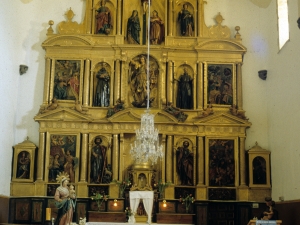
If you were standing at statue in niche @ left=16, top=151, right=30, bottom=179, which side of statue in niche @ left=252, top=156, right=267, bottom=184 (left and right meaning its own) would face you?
right

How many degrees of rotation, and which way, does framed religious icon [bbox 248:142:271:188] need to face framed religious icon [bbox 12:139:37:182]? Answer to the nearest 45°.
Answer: approximately 90° to its right

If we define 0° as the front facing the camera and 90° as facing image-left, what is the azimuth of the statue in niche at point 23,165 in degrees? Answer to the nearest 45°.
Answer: approximately 0°

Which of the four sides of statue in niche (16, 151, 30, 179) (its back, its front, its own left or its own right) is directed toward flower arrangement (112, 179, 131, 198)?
left

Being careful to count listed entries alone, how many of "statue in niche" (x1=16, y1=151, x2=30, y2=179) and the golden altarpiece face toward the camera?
2

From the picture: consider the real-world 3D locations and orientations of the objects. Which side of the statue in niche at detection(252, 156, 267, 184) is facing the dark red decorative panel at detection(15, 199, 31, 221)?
right

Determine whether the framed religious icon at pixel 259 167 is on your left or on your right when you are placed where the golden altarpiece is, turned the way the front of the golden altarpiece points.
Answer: on your left
